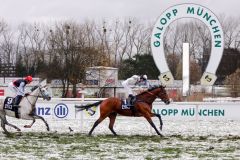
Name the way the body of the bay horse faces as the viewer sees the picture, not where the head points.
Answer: to the viewer's right

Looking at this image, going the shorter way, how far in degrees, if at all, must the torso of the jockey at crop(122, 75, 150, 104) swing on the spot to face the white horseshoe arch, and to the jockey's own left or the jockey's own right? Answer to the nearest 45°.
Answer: approximately 45° to the jockey's own left

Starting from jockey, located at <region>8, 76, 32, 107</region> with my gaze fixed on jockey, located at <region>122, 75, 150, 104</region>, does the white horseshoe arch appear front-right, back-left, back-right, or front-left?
front-left

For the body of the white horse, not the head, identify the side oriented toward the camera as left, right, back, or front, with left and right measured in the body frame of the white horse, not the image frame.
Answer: right

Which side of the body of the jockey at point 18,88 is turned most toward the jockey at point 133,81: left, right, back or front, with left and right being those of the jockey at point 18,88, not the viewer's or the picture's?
front

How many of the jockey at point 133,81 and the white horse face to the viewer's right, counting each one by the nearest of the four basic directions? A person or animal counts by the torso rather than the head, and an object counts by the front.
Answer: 2

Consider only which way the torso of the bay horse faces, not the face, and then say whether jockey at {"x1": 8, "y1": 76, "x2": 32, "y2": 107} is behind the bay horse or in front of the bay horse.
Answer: behind

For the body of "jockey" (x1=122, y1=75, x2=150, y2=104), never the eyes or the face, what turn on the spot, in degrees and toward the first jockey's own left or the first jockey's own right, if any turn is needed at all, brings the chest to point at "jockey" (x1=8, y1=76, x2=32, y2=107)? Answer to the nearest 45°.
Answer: approximately 180°

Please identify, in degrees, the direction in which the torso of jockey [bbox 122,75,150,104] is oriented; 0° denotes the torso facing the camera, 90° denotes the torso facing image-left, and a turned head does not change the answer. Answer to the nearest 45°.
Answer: approximately 270°

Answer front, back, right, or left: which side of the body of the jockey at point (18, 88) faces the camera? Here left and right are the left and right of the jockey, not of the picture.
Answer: right

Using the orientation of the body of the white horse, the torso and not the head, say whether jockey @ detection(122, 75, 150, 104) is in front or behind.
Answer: in front
